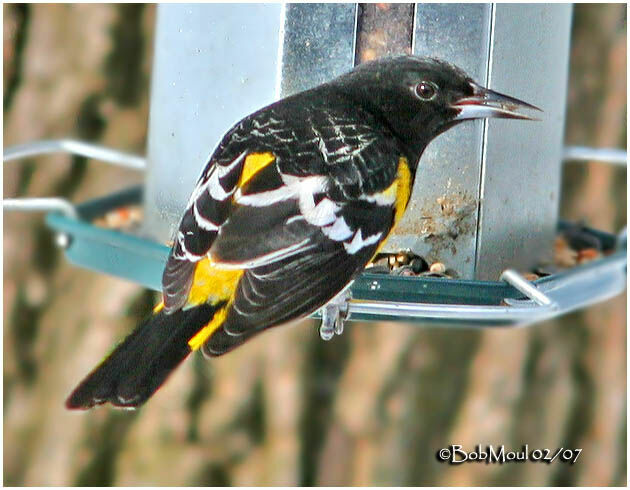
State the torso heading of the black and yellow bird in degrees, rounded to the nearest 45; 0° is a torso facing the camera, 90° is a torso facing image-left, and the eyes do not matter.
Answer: approximately 225°
